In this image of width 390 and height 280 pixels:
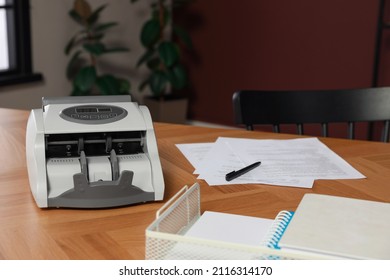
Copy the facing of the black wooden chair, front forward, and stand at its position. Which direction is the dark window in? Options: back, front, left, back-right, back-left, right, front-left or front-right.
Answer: back-right

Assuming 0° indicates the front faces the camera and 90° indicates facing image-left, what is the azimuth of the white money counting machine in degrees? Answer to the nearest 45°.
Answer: approximately 0°

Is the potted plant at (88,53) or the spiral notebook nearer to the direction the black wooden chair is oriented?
the spiral notebook

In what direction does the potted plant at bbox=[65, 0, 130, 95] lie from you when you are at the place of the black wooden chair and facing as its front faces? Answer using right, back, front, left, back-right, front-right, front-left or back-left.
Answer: back-right

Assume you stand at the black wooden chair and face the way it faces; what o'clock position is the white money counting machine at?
The white money counting machine is roughly at 1 o'clock from the black wooden chair.

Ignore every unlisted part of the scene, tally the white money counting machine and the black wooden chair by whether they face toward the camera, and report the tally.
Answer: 2

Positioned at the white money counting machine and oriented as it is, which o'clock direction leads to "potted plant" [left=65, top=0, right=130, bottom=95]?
The potted plant is roughly at 6 o'clock from the white money counting machine.

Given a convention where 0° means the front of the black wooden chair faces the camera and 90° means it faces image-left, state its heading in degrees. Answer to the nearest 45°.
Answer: approximately 0°
